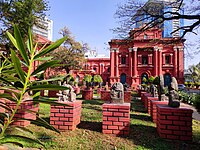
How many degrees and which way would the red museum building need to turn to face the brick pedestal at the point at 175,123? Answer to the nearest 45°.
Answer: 0° — it already faces it

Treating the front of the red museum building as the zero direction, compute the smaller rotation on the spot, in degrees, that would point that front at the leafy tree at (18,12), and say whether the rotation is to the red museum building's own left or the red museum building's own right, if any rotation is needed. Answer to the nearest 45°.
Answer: approximately 45° to the red museum building's own right

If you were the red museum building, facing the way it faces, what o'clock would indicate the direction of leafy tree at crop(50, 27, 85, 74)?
The leafy tree is roughly at 2 o'clock from the red museum building.

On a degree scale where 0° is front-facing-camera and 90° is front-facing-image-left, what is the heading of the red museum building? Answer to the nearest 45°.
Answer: approximately 0°

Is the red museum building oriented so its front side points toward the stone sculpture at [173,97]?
yes

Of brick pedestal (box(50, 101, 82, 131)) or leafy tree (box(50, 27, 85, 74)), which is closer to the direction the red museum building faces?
the brick pedestal

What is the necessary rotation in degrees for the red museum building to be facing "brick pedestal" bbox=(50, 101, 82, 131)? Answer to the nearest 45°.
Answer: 0° — it already faces it

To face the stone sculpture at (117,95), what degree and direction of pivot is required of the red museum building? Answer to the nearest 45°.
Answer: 0° — it already faces it

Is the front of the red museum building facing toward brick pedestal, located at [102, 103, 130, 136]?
yes
